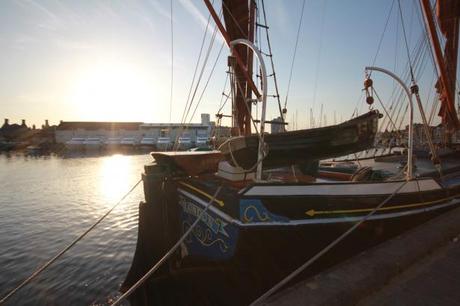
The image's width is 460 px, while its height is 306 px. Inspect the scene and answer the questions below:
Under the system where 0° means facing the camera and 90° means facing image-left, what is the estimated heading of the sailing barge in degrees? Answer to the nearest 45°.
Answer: approximately 225°

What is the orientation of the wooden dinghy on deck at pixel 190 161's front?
to the viewer's left
